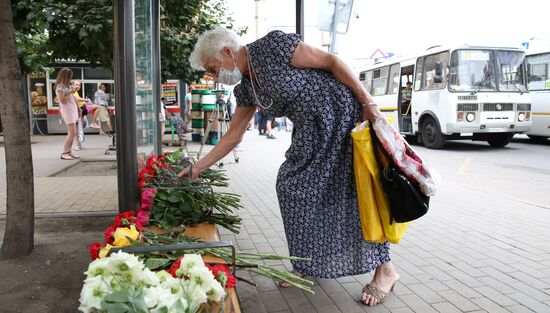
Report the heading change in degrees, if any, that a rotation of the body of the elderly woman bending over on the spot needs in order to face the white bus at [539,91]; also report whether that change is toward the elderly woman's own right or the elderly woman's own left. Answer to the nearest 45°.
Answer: approximately 180°

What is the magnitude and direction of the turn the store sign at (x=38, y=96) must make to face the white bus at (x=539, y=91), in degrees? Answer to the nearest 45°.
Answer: approximately 45° to its left

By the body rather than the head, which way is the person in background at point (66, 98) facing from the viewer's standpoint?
to the viewer's right

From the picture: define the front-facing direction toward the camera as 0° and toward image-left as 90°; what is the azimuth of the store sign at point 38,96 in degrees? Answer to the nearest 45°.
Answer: approximately 0°

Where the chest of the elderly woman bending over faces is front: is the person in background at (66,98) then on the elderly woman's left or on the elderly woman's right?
on the elderly woman's right

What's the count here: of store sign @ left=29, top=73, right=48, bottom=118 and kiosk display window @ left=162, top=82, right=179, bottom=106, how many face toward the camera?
2

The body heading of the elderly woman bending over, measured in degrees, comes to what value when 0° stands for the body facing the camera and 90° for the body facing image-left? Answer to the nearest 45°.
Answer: approximately 45°

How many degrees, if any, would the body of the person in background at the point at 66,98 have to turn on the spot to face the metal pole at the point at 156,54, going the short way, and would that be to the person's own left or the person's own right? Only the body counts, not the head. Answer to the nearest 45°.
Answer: approximately 90° to the person's own right

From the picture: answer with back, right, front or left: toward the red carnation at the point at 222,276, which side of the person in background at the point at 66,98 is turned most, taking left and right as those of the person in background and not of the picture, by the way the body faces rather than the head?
right

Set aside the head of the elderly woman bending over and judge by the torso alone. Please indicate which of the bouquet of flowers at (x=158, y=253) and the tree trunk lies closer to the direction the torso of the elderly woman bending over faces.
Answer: the bouquet of flowers

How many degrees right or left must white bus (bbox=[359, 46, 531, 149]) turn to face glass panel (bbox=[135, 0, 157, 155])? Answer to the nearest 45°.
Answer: approximately 45° to its right
